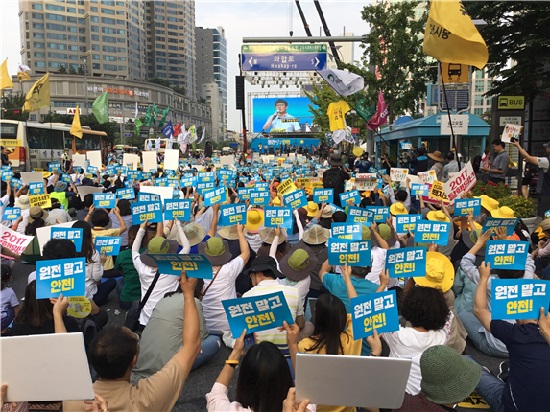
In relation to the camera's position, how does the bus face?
facing away from the viewer and to the right of the viewer

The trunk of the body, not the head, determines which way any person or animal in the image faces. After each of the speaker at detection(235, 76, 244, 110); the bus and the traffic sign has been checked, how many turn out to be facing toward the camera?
2

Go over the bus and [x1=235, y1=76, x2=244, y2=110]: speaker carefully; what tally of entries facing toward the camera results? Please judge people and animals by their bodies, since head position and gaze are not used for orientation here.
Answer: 1

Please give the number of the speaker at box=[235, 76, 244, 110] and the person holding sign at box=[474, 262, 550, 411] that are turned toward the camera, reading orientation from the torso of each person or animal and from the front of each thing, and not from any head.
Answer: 1

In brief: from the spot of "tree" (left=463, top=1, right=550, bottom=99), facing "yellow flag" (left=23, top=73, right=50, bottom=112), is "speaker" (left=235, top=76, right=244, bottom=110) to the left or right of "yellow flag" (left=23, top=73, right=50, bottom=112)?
right

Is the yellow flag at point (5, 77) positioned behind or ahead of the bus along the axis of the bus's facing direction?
behind

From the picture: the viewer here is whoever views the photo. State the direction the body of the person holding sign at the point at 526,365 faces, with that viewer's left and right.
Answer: facing away from the viewer and to the left of the viewer
